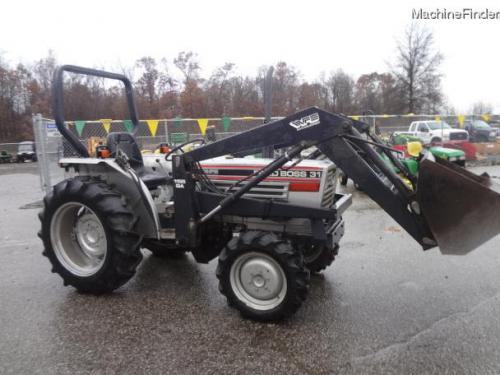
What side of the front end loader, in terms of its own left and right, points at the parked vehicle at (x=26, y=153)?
back

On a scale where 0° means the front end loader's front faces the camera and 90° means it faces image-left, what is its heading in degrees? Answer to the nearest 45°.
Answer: approximately 315°

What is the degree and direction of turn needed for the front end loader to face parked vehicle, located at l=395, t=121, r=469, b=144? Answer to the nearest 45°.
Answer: approximately 90° to its left

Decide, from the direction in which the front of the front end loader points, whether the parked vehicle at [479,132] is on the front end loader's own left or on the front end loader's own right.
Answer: on the front end loader's own left

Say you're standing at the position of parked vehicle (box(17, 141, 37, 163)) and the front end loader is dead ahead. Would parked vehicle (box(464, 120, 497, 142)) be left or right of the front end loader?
left
